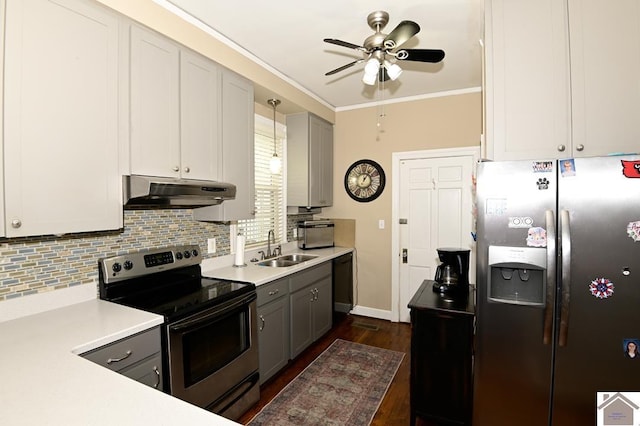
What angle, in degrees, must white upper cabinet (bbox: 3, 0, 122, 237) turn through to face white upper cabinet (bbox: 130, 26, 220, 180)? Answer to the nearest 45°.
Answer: approximately 90° to its left

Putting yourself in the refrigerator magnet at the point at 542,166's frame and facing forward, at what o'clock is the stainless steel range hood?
The stainless steel range hood is roughly at 2 o'clock from the refrigerator magnet.

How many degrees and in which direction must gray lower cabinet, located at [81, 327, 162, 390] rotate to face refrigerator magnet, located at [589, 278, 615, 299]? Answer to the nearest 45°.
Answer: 0° — it already faces it

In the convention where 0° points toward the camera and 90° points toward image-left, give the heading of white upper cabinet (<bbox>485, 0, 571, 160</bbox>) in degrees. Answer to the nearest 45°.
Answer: approximately 0°

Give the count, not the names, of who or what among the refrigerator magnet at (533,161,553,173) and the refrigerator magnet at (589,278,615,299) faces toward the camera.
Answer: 2

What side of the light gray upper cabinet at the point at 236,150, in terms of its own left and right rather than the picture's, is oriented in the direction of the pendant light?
left

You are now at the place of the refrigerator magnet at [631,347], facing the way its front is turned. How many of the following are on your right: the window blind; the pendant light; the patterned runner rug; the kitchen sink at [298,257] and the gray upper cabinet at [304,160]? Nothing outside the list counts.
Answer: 5

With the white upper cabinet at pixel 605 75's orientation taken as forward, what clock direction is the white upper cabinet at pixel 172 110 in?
the white upper cabinet at pixel 172 110 is roughly at 2 o'clock from the white upper cabinet at pixel 605 75.
